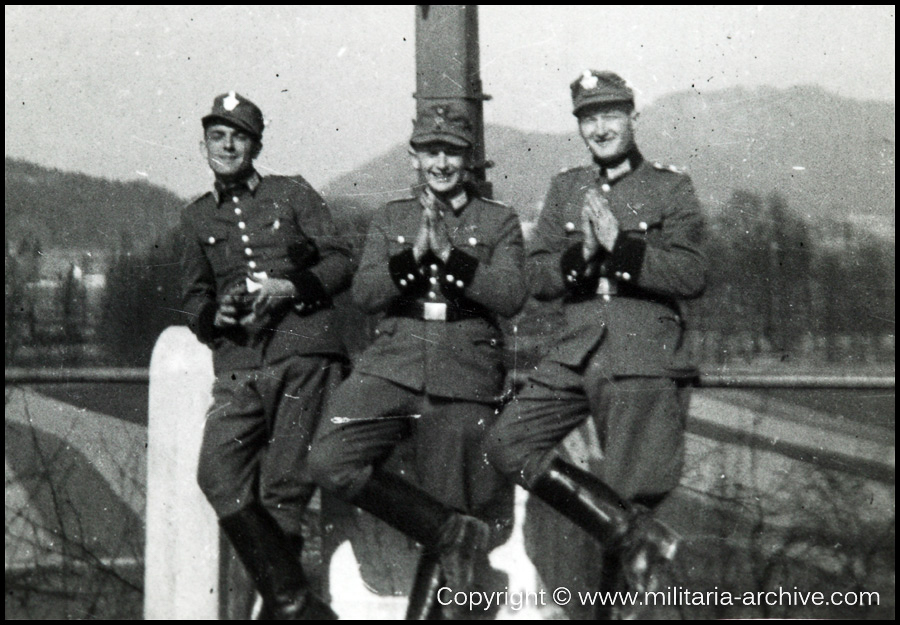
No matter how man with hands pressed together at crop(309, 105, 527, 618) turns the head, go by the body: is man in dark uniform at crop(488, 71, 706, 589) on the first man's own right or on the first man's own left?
on the first man's own left

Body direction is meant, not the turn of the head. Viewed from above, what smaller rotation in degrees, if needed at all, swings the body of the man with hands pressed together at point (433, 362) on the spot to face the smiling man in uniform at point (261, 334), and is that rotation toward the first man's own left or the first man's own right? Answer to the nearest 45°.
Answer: approximately 90° to the first man's own right

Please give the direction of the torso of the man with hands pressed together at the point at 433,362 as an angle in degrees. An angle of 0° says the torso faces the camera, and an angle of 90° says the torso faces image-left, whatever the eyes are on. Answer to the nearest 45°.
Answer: approximately 0°

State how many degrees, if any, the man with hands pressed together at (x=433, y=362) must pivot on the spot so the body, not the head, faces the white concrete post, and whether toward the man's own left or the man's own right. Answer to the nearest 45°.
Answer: approximately 90° to the man's own right

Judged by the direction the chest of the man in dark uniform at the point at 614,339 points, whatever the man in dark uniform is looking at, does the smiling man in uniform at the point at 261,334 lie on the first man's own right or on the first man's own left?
on the first man's own right
